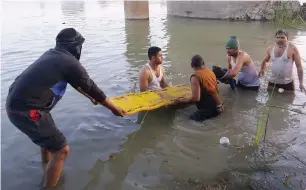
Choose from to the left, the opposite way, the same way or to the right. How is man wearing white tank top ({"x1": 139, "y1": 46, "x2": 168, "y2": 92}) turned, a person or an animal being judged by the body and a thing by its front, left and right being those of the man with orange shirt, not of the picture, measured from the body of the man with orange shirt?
the opposite way

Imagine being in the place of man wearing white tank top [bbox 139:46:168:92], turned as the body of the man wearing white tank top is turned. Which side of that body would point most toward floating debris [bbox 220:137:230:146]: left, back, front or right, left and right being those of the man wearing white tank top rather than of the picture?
front

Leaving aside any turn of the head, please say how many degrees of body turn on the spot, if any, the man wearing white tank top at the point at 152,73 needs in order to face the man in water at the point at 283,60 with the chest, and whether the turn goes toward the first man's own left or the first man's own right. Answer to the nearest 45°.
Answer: approximately 45° to the first man's own left

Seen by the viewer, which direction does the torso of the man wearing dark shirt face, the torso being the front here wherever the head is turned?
to the viewer's right

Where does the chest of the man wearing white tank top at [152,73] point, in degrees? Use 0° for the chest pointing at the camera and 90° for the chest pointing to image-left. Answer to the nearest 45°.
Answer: approximately 315°

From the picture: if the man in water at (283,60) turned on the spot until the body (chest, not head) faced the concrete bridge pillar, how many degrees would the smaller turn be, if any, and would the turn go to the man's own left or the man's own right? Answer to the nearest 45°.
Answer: approximately 135° to the man's own right

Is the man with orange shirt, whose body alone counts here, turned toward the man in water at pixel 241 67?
no

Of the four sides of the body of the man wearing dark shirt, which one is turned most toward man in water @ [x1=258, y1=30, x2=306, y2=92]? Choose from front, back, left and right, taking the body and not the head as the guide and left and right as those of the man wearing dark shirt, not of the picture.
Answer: front

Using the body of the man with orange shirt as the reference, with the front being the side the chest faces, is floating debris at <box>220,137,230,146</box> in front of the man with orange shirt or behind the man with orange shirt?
behind

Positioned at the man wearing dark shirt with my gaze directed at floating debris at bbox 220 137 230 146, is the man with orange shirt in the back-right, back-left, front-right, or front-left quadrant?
front-left

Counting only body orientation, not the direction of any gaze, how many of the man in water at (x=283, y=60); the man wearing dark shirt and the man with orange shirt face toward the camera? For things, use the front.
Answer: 1

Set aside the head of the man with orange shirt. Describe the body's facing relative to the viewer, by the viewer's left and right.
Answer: facing away from the viewer and to the left of the viewer

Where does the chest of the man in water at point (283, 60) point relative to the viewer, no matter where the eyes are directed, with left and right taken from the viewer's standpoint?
facing the viewer

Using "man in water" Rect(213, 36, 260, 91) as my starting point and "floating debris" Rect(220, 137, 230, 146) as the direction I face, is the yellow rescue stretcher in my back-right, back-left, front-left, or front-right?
front-right

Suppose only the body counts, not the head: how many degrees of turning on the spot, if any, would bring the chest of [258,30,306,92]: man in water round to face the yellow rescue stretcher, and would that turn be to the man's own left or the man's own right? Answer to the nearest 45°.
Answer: approximately 45° to the man's own right

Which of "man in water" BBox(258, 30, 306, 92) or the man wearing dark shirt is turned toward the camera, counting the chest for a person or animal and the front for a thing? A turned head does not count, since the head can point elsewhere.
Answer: the man in water

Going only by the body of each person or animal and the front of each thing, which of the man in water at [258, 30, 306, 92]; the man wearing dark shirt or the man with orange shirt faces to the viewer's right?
the man wearing dark shirt

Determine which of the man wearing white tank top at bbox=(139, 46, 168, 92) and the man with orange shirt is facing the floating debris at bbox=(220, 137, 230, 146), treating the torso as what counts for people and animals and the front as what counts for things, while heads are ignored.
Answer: the man wearing white tank top

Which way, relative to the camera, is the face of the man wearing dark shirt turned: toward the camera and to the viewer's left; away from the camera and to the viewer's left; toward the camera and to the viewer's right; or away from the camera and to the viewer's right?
away from the camera and to the viewer's right
